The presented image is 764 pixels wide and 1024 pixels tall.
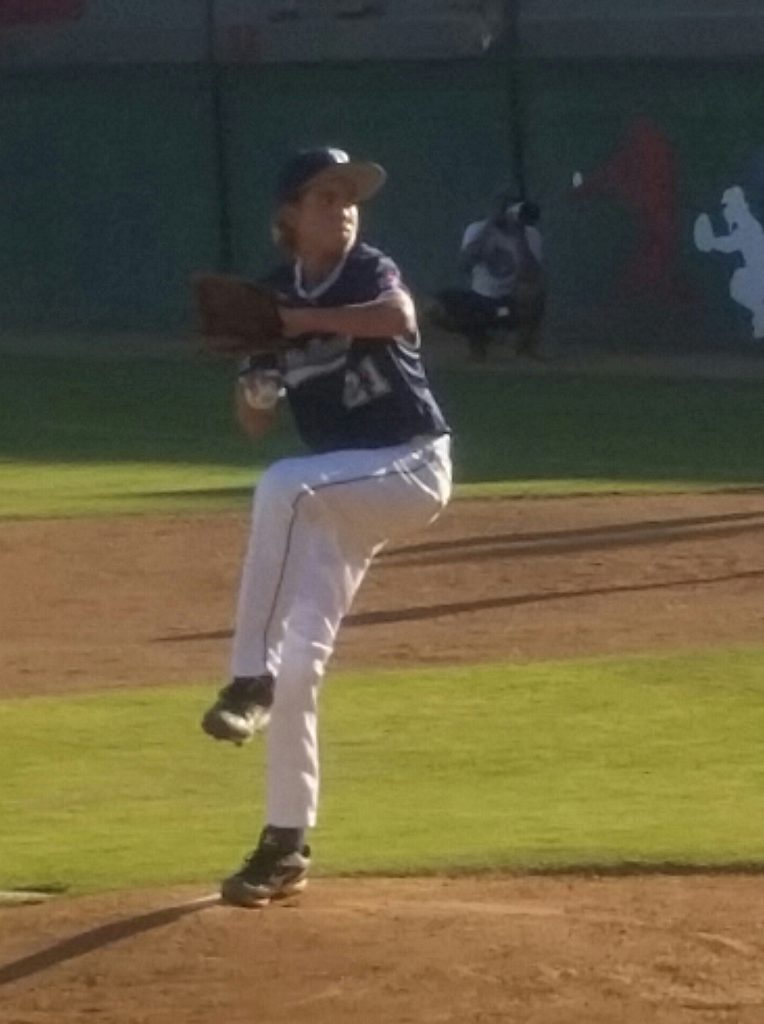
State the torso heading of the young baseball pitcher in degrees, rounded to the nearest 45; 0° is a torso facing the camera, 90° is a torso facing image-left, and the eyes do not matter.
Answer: approximately 45°
